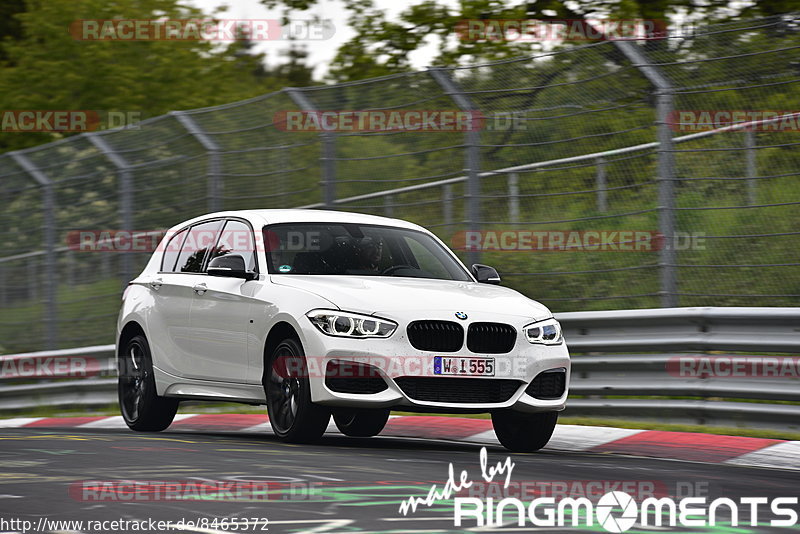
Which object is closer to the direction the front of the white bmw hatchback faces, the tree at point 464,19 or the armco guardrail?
the armco guardrail

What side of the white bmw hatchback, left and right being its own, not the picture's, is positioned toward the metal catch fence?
left

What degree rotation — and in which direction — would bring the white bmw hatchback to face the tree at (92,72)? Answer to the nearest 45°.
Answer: approximately 135° to its left

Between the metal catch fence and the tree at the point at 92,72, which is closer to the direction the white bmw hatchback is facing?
the metal catch fence

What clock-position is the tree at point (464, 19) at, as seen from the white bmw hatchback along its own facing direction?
The tree is roughly at 8 o'clock from the white bmw hatchback.

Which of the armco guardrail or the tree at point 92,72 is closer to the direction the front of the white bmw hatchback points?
the armco guardrail

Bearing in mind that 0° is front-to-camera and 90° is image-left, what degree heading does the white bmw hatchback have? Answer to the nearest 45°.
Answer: approximately 315°
